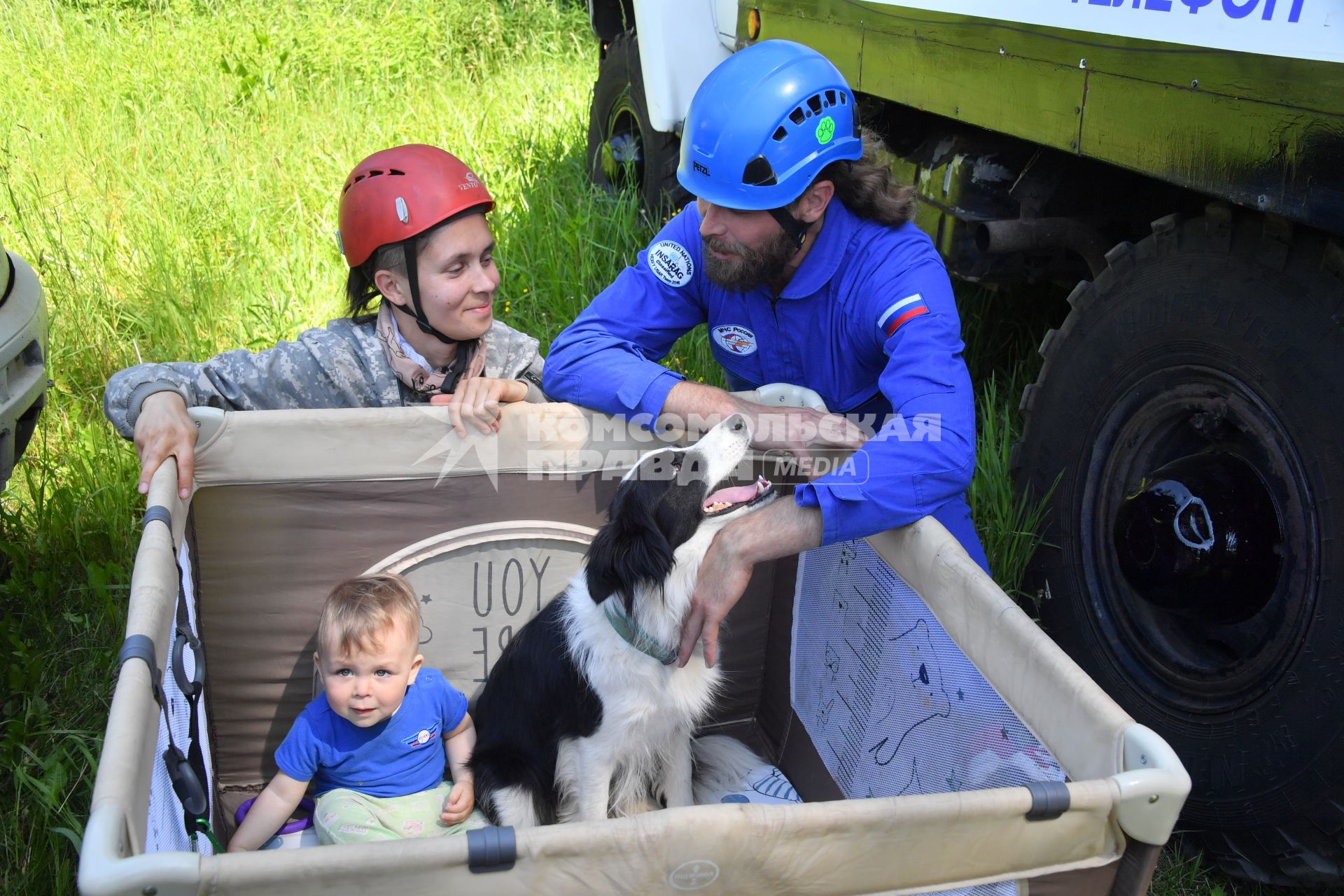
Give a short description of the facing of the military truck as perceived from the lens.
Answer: facing away from the viewer and to the left of the viewer

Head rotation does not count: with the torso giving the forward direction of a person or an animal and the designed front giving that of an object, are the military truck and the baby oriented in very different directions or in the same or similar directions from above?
very different directions

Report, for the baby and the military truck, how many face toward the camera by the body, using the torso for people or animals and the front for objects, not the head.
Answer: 1

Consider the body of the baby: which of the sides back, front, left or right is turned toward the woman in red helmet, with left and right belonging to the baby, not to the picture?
back

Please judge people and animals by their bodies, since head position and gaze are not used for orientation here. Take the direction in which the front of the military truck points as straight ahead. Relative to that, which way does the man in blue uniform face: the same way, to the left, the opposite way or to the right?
to the left

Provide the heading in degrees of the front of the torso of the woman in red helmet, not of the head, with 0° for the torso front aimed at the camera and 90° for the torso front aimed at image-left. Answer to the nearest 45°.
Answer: approximately 315°

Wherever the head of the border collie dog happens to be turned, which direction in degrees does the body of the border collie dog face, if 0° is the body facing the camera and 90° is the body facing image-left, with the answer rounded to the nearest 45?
approximately 315°
